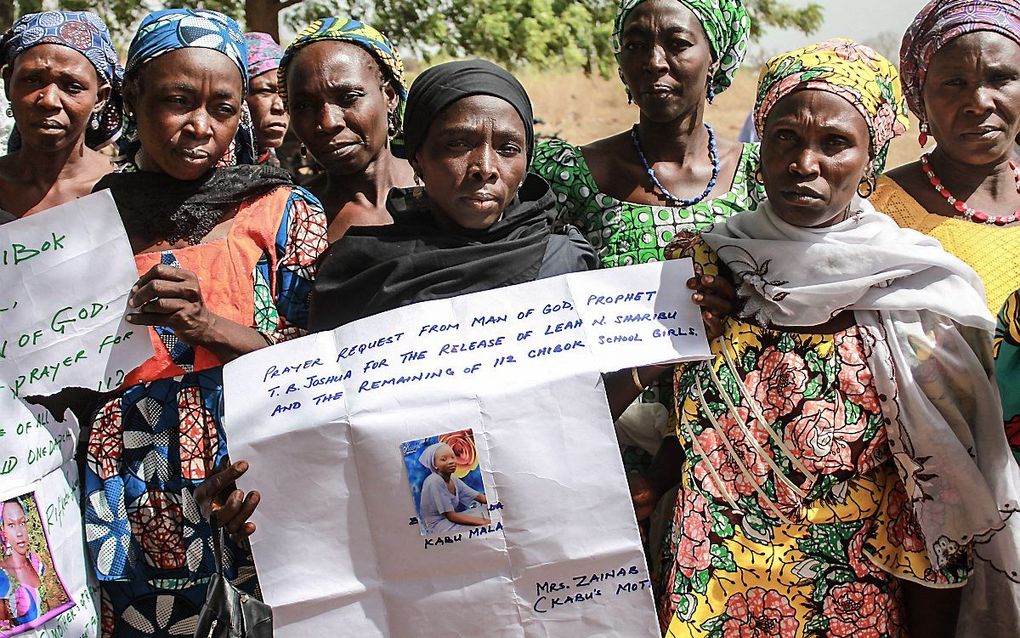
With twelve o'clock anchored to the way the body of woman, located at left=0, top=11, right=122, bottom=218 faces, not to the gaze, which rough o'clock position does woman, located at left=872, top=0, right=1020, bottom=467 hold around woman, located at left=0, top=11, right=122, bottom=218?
woman, located at left=872, top=0, right=1020, bottom=467 is roughly at 10 o'clock from woman, located at left=0, top=11, right=122, bottom=218.

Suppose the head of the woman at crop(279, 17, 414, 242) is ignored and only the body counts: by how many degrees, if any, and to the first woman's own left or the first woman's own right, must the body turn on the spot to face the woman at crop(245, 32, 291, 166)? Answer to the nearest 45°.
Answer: approximately 135° to the first woman's own right

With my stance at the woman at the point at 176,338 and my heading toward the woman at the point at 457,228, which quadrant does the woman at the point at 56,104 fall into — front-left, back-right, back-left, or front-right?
back-left

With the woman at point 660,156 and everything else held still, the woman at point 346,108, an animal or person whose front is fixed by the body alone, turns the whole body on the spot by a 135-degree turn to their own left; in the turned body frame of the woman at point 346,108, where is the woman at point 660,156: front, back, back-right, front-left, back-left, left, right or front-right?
front

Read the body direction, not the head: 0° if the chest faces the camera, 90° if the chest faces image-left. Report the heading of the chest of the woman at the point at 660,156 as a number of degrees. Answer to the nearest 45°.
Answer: approximately 0°

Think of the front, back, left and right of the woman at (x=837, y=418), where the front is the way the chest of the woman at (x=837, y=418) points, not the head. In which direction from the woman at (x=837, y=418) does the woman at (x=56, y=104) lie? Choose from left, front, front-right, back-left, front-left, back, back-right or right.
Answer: front-right

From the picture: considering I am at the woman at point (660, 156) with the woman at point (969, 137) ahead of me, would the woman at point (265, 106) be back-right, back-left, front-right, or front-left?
back-left

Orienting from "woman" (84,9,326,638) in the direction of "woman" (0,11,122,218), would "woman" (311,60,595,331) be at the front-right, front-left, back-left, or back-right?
back-right
